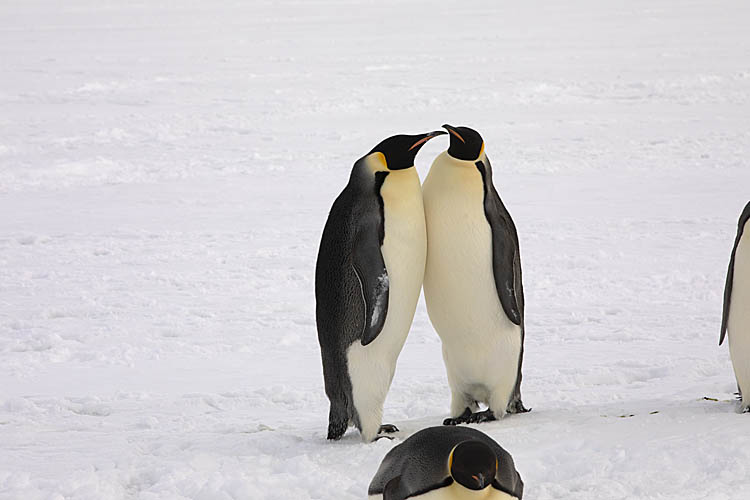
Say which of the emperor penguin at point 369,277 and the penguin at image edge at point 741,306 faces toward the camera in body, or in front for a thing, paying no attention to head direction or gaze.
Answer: the penguin at image edge

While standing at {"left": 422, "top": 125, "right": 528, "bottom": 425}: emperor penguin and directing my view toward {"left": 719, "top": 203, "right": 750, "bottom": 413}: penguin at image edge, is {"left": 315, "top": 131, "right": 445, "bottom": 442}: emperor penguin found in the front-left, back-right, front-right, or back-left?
back-right

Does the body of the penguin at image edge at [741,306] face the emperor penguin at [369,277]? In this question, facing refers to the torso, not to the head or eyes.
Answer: no

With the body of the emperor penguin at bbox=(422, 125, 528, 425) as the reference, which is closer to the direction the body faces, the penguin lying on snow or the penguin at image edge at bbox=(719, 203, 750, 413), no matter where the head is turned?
the penguin lying on snow

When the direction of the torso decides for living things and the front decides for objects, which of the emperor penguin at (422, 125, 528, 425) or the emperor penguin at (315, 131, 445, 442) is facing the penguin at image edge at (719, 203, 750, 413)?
the emperor penguin at (315, 131, 445, 442)

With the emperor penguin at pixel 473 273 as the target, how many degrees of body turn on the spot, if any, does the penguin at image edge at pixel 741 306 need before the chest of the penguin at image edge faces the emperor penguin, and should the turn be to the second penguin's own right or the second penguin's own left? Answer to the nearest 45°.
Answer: approximately 90° to the second penguin's own right

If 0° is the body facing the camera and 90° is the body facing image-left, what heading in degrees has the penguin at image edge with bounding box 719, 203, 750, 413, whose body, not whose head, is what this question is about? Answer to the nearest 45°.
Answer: approximately 0°

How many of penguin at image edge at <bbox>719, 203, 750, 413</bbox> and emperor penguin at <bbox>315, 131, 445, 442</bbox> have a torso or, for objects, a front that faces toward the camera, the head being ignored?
1

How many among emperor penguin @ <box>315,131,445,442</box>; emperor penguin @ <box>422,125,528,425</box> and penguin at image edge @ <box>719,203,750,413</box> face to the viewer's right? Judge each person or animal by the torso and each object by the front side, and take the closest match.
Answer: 1

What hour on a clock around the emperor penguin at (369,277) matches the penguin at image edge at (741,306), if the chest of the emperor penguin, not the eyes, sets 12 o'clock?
The penguin at image edge is roughly at 12 o'clock from the emperor penguin.

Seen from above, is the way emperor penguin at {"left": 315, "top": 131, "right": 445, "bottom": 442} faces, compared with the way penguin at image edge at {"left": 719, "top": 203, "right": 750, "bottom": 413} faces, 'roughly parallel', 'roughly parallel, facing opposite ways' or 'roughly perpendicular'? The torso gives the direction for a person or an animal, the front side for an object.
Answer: roughly perpendicular

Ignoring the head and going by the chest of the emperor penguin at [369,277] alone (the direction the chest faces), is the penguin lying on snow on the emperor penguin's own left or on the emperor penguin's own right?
on the emperor penguin's own right

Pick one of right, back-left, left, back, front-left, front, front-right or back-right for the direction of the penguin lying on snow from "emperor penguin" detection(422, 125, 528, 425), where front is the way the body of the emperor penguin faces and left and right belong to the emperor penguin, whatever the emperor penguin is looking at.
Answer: front-left

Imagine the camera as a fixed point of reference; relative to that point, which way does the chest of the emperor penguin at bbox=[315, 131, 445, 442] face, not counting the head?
to the viewer's right

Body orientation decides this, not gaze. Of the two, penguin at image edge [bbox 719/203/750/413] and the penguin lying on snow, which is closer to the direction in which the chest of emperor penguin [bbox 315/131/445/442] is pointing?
the penguin at image edge

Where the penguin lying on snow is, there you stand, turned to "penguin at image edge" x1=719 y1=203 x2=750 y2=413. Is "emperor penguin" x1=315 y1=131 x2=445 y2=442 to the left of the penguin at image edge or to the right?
left
